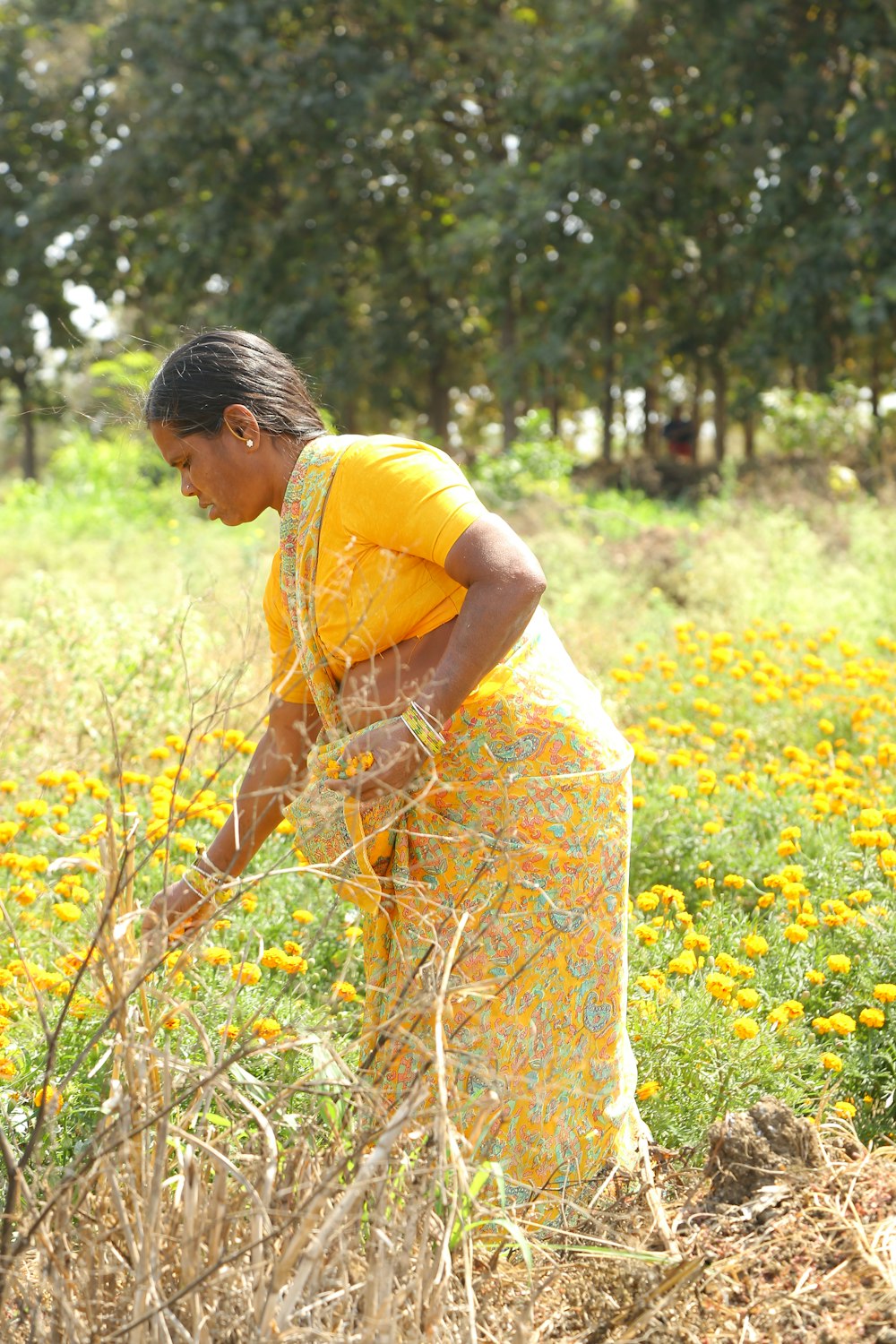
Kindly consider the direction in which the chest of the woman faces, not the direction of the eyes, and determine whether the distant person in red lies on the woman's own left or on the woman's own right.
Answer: on the woman's own right

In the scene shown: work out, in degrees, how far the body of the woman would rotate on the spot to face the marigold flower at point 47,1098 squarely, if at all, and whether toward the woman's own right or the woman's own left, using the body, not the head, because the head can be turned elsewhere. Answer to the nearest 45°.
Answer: approximately 45° to the woman's own left

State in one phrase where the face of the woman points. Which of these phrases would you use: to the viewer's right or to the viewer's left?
to the viewer's left

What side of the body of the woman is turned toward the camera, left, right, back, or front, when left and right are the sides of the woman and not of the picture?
left
